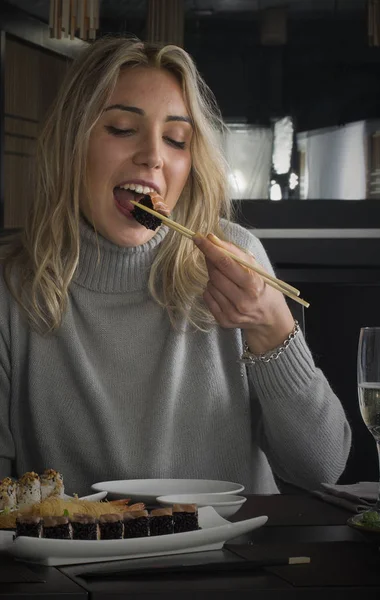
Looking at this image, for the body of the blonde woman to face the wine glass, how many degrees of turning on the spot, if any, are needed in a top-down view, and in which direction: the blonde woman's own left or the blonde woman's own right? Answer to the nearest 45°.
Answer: approximately 45° to the blonde woman's own left

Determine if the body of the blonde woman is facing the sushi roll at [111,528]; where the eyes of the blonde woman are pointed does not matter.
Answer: yes

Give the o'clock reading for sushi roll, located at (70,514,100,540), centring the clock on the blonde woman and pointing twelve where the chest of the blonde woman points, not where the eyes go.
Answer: The sushi roll is roughly at 12 o'clock from the blonde woman.

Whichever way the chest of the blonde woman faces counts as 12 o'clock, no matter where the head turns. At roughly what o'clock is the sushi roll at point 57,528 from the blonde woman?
The sushi roll is roughly at 12 o'clock from the blonde woman.

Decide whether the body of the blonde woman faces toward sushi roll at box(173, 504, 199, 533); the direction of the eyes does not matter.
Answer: yes

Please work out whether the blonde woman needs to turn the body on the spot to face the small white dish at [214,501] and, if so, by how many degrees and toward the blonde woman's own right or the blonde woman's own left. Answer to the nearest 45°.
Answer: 0° — they already face it

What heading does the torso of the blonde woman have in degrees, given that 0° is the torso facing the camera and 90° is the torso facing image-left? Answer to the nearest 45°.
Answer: approximately 0°

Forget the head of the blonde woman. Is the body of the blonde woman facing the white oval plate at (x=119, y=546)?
yes

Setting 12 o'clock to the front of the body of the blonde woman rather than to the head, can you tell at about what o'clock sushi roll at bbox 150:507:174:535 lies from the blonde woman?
The sushi roll is roughly at 12 o'clock from the blonde woman.

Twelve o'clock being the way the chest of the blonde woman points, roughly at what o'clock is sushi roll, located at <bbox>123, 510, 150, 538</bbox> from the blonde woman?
The sushi roll is roughly at 12 o'clock from the blonde woman.
